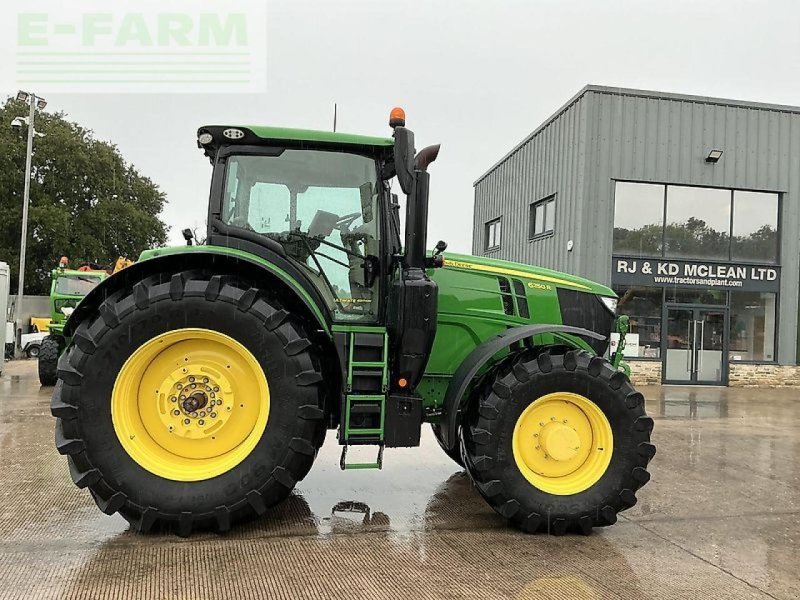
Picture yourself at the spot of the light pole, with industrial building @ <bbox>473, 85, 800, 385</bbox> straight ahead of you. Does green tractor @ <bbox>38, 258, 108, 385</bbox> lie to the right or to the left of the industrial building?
right

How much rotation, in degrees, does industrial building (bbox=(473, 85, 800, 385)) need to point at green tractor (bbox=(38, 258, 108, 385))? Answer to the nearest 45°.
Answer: approximately 45° to its right

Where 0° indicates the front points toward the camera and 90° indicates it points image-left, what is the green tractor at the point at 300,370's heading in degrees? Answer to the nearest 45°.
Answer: approximately 270°

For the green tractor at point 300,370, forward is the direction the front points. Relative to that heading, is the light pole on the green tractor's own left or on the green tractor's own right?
on the green tractor's own left

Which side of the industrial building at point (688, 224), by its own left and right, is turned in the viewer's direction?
front

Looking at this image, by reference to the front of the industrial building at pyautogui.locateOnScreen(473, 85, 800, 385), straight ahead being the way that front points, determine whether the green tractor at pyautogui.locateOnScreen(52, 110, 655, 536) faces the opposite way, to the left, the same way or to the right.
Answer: to the left

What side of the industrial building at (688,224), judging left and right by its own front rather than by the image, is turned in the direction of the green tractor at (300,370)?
front

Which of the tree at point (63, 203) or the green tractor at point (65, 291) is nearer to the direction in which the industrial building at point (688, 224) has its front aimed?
the green tractor

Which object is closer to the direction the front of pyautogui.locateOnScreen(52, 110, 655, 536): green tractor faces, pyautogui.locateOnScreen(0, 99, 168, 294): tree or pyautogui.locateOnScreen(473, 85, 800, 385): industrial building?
the industrial building

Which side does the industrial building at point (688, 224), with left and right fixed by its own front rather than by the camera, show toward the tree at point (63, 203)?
right

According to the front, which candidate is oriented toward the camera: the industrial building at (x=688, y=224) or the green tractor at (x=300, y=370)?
the industrial building

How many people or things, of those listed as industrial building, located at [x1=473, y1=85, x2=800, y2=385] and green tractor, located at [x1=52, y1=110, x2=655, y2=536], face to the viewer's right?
1

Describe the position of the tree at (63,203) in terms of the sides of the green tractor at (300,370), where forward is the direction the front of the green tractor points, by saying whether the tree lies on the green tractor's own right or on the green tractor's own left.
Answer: on the green tractor's own left

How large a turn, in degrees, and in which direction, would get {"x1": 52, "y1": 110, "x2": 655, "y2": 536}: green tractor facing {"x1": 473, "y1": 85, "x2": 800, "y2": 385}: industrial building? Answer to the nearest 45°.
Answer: approximately 45° to its left
